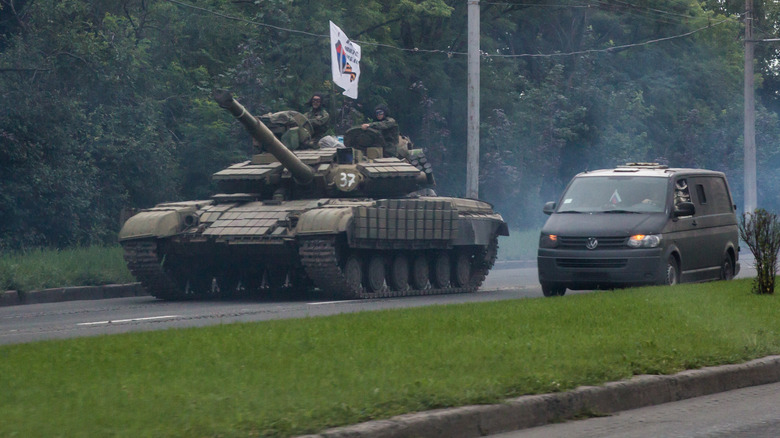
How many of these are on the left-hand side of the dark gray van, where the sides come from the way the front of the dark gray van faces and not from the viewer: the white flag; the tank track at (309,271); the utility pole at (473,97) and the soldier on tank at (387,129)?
0

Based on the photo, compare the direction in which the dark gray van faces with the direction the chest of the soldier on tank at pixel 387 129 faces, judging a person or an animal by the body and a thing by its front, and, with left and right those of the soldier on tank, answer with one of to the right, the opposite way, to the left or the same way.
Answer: the same way

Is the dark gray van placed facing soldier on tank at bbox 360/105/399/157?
no

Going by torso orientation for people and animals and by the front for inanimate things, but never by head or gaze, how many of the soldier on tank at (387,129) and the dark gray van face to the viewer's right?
0

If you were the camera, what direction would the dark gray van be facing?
facing the viewer and to the left of the viewer

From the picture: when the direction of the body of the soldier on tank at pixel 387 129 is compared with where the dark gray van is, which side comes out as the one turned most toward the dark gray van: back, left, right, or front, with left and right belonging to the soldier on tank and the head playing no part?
left

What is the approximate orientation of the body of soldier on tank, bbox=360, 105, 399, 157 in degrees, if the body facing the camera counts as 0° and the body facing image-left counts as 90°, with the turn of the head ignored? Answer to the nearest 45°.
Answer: approximately 45°

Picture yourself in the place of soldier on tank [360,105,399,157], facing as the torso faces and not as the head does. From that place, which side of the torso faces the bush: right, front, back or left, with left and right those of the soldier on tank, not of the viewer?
left

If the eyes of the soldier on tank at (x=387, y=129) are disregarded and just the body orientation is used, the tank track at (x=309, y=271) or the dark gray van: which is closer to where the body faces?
the tank track

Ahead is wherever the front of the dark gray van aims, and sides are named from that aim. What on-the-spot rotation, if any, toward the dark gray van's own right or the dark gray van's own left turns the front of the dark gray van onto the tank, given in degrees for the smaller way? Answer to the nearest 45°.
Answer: approximately 45° to the dark gray van's own right

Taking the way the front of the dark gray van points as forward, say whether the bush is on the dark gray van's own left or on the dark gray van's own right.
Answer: on the dark gray van's own left
